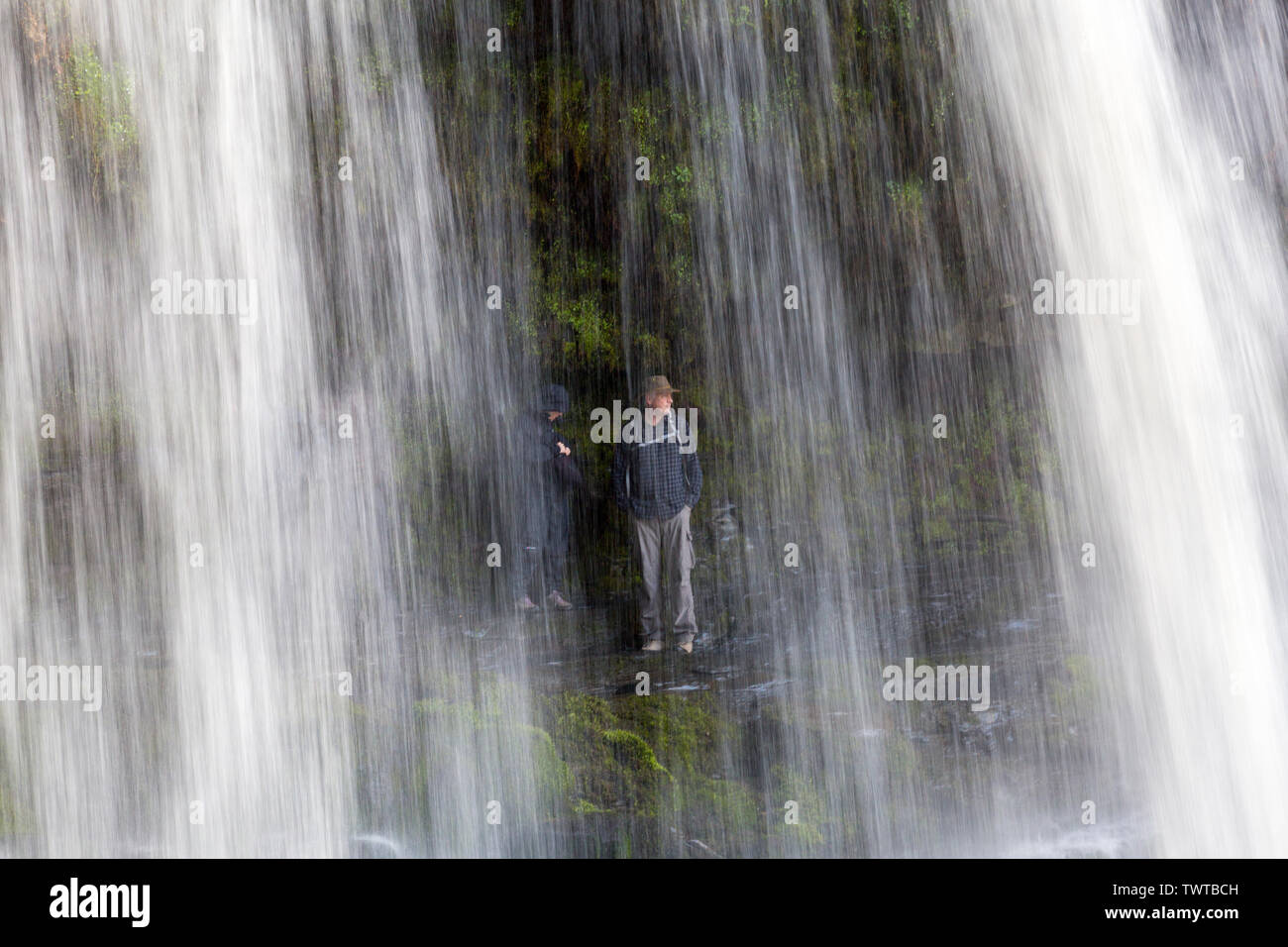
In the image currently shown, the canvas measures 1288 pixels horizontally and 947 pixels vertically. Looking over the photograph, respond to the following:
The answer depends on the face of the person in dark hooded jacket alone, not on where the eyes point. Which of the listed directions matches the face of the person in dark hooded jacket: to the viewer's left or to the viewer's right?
to the viewer's right

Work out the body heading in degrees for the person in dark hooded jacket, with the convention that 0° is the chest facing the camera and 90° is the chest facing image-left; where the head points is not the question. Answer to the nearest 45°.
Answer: approximately 315°

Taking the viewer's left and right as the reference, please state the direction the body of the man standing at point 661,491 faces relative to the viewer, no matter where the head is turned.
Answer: facing the viewer

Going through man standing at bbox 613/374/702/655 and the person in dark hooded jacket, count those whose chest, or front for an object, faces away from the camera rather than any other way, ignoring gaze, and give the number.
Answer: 0

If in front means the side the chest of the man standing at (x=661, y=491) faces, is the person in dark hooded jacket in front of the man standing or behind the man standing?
behind

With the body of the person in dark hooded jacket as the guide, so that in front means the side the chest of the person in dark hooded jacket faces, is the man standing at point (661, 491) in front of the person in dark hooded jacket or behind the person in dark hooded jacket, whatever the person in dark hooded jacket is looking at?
in front
